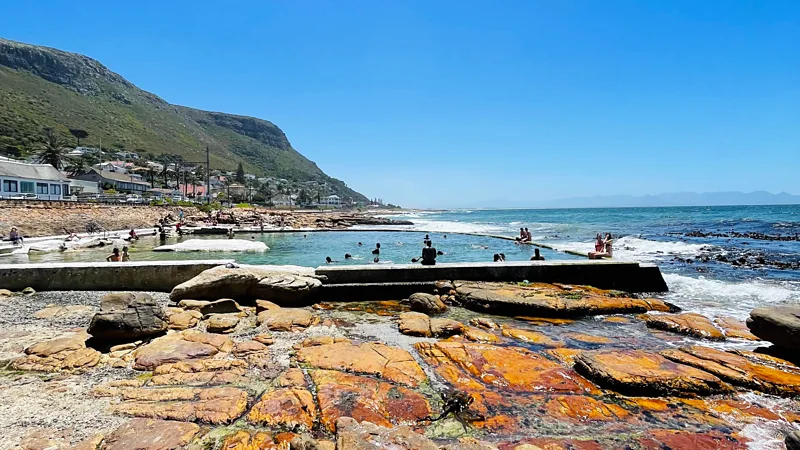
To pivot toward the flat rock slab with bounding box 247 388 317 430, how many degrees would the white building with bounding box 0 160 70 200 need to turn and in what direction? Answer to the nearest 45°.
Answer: approximately 45° to its right

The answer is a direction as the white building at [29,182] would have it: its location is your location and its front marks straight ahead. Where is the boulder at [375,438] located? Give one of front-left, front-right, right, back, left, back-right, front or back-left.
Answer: front-right

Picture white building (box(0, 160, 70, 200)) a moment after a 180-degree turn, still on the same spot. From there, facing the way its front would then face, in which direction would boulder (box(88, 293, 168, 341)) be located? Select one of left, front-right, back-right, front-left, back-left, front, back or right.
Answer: back-left

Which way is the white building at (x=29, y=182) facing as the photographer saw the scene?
facing the viewer and to the right of the viewer

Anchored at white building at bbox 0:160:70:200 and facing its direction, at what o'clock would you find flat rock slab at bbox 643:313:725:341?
The flat rock slab is roughly at 1 o'clock from the white building.

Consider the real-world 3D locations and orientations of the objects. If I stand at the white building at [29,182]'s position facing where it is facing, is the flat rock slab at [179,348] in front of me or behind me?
in front

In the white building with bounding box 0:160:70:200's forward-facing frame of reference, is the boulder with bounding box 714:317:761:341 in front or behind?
in front

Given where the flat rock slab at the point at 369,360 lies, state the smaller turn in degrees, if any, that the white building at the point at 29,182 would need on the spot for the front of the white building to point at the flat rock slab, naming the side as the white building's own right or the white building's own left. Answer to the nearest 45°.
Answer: approximately 45° to the white building's own right

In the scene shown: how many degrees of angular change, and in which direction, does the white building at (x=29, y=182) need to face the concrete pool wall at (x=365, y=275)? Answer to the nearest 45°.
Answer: approximately 45° to its right

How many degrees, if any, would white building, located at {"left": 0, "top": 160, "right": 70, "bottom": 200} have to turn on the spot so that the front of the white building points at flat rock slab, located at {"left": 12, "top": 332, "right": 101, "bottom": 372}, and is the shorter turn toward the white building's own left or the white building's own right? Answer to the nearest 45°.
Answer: approximately 45° to the white building's own right

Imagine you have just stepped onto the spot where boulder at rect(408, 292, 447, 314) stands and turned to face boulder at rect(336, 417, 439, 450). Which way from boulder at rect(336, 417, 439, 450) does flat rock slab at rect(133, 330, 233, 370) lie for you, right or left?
right

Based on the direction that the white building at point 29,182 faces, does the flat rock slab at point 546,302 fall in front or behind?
in front
